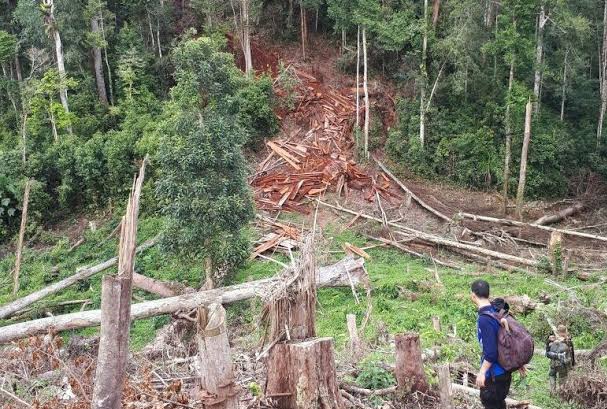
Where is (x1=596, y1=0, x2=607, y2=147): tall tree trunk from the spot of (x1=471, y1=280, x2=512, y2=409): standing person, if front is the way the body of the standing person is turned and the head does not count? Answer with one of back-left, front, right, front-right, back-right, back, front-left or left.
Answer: right

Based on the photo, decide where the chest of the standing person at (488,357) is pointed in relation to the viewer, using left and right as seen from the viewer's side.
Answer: facing to the left of the viewer

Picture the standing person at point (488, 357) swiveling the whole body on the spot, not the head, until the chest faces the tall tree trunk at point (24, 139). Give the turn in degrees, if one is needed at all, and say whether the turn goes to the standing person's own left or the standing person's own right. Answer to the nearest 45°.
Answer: approximately 45° to the standing person's own right

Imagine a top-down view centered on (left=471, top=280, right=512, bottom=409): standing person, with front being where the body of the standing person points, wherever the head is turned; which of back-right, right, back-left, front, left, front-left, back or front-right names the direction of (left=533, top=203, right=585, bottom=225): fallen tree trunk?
right

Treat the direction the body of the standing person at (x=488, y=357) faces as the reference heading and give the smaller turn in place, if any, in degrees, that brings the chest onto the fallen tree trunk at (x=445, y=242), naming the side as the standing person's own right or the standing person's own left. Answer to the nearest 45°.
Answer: approximately 90° to the standing person's own right

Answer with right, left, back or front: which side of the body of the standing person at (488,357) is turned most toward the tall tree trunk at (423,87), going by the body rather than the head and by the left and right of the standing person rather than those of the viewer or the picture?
right

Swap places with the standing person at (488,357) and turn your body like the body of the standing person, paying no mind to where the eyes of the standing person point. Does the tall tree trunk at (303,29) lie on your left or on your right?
on your right

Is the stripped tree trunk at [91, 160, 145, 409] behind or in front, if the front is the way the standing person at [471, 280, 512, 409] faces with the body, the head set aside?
in front

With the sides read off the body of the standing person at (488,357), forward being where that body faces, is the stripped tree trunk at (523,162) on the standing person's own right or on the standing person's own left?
on the standing person's own right

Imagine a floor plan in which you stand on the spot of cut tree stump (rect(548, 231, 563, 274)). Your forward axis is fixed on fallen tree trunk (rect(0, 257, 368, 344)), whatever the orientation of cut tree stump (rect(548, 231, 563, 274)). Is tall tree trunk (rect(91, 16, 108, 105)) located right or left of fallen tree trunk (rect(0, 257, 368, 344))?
right

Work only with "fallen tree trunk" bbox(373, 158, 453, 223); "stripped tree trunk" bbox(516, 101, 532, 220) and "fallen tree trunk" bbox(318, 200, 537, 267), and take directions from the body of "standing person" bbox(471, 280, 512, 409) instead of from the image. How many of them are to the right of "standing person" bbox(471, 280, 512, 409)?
3

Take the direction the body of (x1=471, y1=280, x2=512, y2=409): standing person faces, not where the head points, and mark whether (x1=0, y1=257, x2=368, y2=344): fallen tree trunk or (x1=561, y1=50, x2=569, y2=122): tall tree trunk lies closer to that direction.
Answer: the fallen tree trunk

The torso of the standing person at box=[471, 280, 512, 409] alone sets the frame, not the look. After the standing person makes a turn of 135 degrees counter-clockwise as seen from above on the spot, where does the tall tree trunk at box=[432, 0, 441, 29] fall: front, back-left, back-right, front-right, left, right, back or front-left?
back-left

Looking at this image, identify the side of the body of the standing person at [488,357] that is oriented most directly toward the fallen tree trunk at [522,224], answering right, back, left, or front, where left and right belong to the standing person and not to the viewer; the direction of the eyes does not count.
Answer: right

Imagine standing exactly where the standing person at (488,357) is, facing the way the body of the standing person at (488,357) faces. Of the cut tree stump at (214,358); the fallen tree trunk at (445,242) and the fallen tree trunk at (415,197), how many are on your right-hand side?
2
